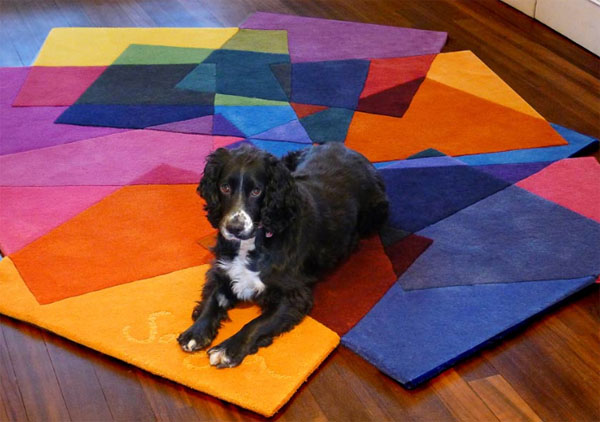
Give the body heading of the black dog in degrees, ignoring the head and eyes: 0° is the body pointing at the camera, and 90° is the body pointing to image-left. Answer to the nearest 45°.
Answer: approximately 45°
